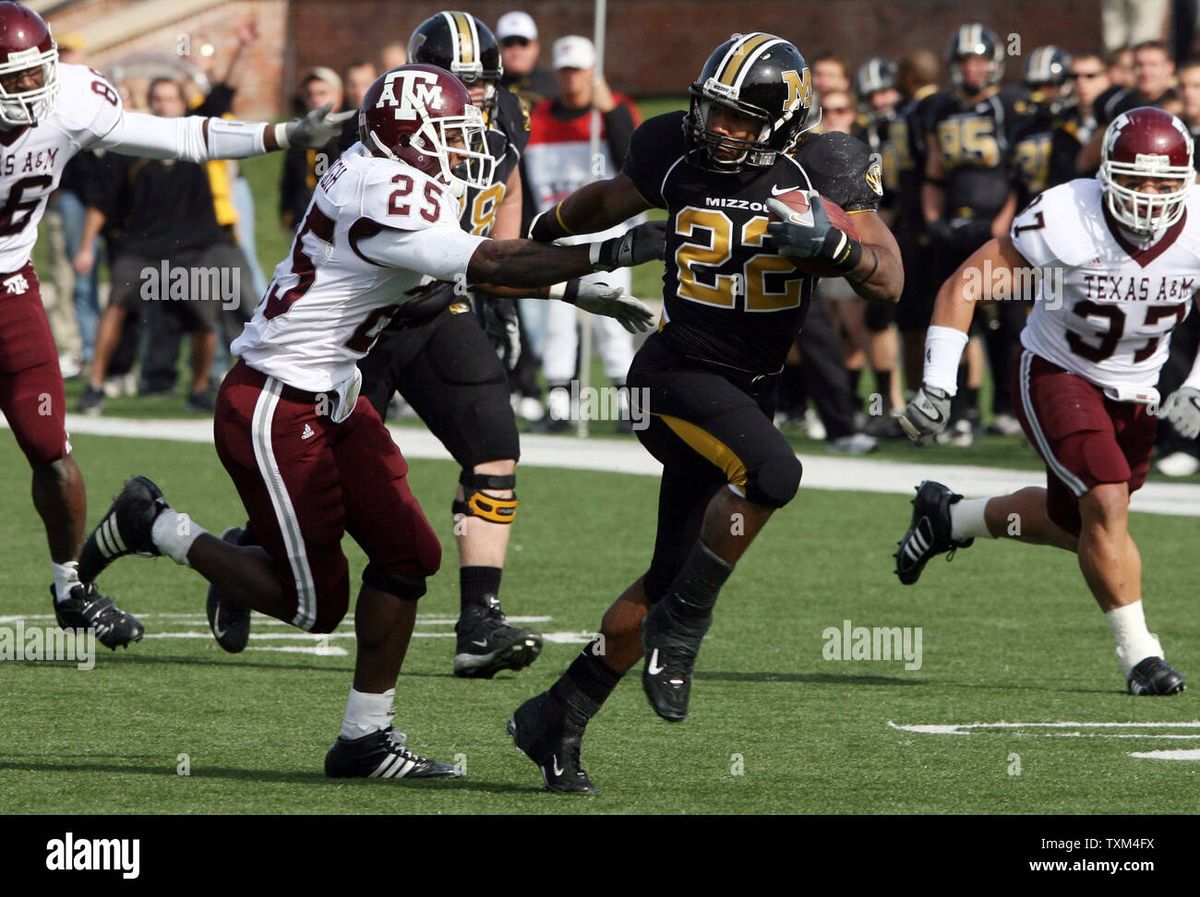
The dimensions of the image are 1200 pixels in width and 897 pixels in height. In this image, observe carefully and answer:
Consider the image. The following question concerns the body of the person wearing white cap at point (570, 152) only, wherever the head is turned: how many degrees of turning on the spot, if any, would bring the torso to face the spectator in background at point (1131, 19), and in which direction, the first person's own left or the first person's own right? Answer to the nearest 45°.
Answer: approximately 135° to the first person's own left

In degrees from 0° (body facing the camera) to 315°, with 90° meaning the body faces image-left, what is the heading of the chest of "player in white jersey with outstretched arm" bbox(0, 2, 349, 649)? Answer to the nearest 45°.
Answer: approximately 0°

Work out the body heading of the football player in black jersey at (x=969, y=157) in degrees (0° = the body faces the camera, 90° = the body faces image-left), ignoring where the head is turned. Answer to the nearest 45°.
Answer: approximately 0°

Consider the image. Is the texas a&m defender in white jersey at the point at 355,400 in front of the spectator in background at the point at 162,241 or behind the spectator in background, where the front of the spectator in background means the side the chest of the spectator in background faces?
in front

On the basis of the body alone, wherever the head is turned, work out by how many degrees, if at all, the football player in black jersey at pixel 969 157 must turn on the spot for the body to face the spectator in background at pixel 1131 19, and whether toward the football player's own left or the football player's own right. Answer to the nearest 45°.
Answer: approximately 180°

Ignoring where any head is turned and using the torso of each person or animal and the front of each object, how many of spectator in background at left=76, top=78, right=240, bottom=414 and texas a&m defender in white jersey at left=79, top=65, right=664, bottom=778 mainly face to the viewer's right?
1

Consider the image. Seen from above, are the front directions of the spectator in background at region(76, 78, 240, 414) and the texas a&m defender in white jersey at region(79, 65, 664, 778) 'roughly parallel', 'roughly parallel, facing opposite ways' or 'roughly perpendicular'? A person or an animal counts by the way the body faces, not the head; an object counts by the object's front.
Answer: roughly perpendicular

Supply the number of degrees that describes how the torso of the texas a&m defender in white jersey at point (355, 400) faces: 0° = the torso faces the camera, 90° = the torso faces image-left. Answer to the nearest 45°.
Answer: approximately 270°

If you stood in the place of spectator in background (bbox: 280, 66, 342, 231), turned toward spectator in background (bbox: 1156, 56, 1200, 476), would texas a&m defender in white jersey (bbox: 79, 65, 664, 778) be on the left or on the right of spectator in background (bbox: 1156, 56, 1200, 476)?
right

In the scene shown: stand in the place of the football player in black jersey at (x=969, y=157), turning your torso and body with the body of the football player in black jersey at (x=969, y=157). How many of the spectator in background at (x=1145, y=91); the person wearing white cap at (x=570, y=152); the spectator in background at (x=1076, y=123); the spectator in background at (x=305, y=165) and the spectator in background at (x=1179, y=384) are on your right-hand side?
2

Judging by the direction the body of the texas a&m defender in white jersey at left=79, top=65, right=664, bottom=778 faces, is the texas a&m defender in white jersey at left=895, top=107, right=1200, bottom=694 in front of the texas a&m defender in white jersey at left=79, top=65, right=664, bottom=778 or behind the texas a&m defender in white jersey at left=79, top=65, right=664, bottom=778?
in front
